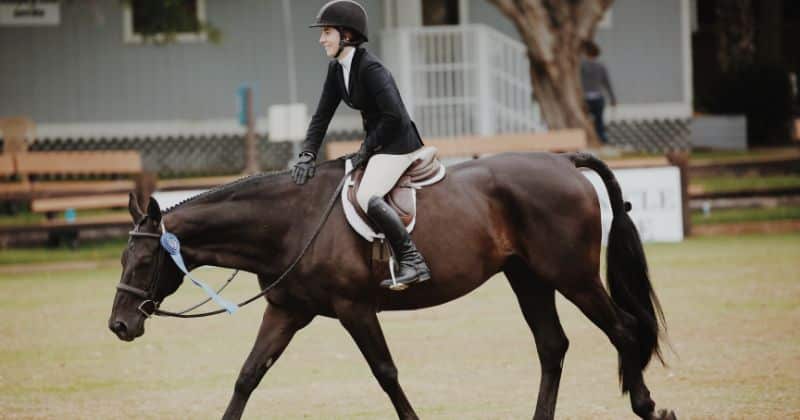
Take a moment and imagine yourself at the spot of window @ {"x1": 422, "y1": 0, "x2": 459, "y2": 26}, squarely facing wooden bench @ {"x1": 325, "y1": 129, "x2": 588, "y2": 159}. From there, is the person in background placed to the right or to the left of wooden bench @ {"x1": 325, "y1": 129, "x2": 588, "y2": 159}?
left

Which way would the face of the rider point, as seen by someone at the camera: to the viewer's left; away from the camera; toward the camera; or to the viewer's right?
to the viewer's left

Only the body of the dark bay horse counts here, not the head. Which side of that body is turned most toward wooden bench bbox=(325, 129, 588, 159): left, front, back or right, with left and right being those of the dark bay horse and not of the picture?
right

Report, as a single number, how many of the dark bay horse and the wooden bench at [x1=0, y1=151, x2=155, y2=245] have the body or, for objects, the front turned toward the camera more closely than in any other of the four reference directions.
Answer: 1

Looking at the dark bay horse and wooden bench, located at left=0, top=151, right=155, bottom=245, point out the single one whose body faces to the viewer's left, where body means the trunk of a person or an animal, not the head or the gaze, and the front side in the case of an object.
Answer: the dark bay horse

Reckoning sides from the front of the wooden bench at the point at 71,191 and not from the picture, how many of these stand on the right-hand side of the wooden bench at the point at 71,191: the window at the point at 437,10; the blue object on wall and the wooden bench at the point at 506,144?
0

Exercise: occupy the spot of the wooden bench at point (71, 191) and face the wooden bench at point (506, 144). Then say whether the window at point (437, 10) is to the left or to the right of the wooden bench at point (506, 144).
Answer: left

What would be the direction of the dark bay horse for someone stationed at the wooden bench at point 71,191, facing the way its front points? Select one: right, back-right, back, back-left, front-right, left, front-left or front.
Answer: front

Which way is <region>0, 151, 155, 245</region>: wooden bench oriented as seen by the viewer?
toward the camera

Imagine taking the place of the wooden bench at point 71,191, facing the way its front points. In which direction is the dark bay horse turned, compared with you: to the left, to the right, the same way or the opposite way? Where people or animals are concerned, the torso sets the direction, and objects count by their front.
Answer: to the right

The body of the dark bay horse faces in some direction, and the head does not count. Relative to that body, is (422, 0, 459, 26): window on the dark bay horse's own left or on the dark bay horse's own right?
on the dark bay horse's own right

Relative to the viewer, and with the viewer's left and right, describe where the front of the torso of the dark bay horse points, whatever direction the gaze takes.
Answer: facing to the left of the viewer

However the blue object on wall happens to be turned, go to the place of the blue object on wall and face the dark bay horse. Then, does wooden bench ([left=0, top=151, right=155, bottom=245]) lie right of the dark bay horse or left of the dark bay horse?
right

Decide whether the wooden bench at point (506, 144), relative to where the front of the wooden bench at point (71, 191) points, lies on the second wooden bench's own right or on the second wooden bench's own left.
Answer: on the second wooden bench's own left

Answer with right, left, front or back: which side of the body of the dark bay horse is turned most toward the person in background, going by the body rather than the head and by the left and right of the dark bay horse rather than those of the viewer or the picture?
right

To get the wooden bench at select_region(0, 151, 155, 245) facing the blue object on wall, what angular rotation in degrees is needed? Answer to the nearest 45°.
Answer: approximately 135° to its left

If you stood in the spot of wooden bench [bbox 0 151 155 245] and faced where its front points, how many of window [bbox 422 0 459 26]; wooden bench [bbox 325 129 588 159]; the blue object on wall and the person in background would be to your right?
0
